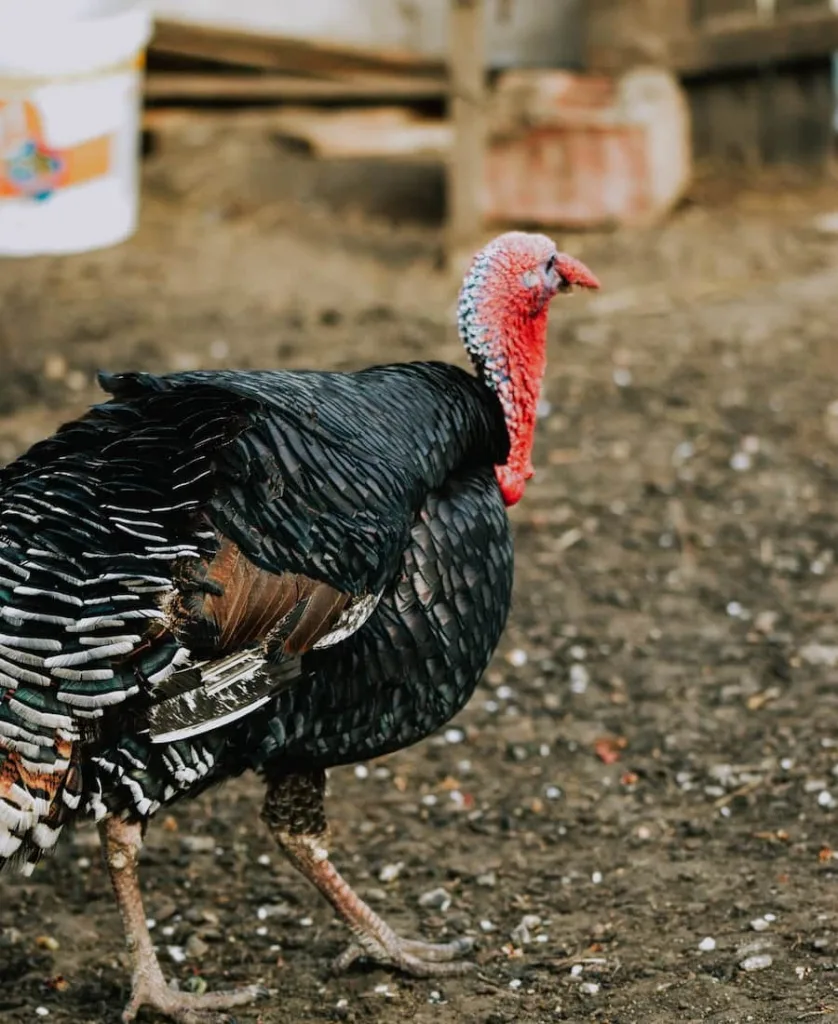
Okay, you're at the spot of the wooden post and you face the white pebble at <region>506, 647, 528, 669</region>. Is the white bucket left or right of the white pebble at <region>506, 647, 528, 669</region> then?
right

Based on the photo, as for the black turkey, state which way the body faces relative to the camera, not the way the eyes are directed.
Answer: to the viewer's right

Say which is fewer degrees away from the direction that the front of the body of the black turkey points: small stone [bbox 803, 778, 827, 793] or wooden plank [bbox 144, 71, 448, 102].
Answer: the small stone

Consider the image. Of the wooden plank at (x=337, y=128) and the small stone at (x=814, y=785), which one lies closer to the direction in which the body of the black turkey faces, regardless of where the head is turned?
the small stone
